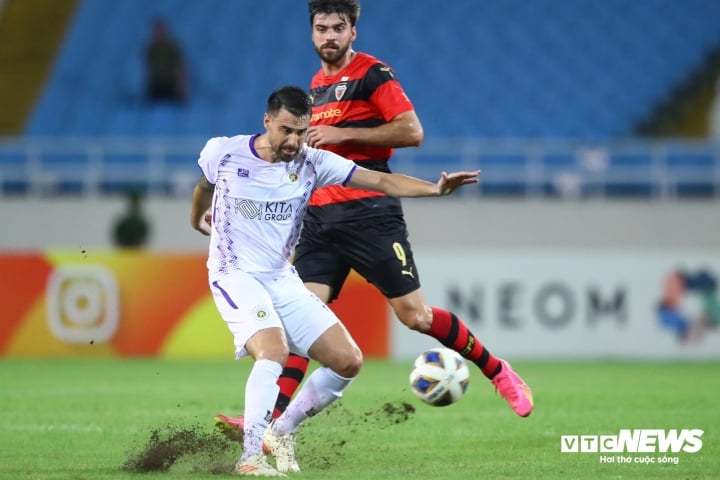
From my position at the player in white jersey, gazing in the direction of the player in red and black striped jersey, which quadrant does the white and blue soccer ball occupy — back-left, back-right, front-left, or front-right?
front-right

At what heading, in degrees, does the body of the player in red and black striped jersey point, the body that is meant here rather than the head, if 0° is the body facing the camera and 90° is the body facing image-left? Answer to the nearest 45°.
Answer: approximately 45°

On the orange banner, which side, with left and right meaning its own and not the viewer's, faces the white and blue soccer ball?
front

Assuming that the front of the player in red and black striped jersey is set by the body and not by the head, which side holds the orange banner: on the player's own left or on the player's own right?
on the player's own right

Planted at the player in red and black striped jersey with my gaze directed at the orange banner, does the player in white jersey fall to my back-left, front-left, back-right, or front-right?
back-left

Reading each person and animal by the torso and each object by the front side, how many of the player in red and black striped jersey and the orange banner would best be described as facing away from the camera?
0

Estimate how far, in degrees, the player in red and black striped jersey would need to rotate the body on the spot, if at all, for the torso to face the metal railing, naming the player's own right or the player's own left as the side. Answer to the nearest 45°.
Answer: approximately 135° to the player's own right

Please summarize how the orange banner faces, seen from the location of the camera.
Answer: facing the viewer

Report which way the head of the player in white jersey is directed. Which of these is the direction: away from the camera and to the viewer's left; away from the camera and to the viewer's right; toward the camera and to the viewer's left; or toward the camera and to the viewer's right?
toward the camera and to the viewer's right
